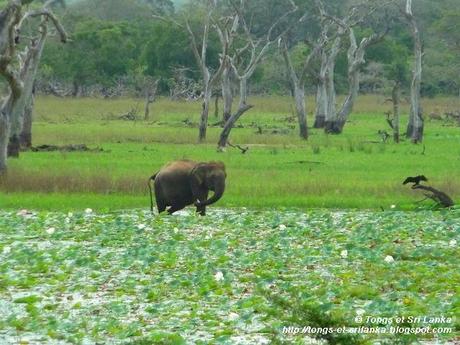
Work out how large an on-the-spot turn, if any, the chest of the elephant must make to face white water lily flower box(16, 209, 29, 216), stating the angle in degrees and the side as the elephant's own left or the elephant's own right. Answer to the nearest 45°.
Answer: approximately 180°

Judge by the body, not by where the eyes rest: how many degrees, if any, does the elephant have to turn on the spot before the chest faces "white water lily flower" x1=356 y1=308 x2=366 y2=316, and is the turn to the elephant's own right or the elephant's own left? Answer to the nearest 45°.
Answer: approximately 90° to the elephant's own right

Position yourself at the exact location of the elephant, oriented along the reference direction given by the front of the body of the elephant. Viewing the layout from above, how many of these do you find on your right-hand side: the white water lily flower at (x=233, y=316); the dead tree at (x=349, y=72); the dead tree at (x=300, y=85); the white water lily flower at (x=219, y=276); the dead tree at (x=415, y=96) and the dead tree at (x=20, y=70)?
2

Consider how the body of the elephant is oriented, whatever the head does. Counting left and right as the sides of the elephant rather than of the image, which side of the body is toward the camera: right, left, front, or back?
right

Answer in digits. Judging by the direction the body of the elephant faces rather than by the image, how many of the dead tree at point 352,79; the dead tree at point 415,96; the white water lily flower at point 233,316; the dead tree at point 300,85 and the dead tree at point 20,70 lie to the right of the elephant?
1

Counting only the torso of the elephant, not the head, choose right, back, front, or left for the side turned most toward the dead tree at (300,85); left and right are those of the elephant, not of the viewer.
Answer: left

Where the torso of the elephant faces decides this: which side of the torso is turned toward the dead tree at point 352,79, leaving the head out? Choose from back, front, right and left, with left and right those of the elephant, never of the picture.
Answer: left

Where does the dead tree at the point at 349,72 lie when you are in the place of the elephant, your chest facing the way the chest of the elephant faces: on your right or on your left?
on your left

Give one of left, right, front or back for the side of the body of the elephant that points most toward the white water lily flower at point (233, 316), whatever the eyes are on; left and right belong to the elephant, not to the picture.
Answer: right

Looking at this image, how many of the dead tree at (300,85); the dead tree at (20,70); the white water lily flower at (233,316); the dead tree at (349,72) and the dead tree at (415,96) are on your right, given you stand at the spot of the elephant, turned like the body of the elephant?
1

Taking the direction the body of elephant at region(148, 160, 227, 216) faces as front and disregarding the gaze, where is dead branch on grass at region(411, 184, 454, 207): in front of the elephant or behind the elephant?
in front

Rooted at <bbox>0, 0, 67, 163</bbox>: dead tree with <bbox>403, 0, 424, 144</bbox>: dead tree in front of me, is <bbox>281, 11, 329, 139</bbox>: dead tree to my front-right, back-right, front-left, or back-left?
front-left

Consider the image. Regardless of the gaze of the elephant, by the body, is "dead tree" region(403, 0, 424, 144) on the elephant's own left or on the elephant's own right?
on the elephant's own left
